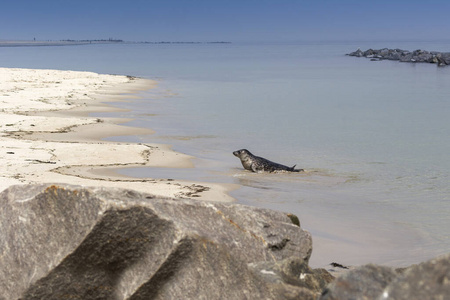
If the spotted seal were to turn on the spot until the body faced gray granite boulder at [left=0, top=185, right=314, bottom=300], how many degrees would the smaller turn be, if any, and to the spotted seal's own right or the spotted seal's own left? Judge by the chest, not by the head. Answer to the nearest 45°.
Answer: approximately 90° to the spotted seal's own left

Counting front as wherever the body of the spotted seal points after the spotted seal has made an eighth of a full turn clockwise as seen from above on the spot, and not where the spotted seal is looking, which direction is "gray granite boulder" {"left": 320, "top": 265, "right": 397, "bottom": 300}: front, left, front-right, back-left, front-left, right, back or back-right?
back-left

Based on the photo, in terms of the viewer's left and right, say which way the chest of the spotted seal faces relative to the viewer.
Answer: facing to the left of the viewer

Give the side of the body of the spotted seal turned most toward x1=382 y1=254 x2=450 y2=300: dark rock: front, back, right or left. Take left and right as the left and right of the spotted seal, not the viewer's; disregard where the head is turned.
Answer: left
